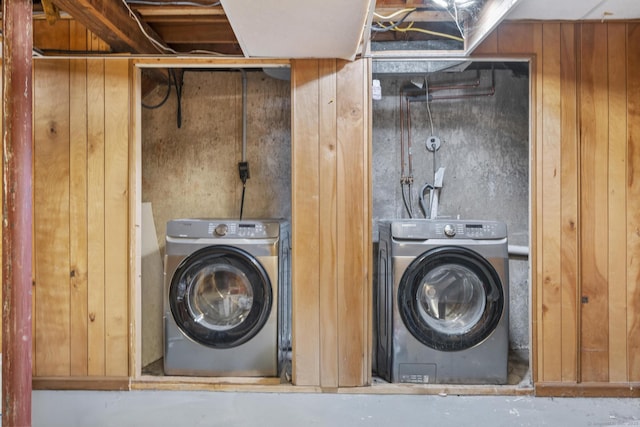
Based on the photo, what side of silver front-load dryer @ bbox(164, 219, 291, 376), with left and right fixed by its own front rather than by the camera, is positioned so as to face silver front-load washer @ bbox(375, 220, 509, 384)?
left

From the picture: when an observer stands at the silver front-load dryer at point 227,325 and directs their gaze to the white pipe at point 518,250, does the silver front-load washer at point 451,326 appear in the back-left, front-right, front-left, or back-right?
front-right

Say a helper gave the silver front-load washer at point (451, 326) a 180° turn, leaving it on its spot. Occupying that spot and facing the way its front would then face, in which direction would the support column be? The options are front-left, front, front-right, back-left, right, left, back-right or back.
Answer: back-left

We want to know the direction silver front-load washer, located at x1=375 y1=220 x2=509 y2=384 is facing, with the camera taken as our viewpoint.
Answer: facing the viewer

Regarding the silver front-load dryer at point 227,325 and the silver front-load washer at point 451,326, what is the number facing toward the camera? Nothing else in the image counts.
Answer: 2

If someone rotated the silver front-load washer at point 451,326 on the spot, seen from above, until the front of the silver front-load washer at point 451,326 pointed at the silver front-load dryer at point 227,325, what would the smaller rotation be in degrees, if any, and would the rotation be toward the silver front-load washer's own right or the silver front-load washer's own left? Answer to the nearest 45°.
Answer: approximately 90° to the silver front-load washer's own right

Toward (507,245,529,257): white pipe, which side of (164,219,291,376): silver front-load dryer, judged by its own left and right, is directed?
left

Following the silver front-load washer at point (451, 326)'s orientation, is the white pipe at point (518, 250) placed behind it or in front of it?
behind

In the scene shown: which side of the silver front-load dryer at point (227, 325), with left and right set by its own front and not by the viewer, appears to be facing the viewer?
front

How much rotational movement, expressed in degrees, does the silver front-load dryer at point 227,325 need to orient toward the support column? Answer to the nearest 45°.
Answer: approximately 45° to its right

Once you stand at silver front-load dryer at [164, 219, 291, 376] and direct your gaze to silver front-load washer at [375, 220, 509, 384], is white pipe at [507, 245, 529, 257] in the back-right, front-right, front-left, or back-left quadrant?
front-left
